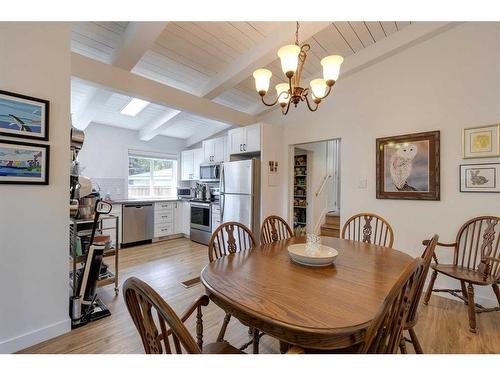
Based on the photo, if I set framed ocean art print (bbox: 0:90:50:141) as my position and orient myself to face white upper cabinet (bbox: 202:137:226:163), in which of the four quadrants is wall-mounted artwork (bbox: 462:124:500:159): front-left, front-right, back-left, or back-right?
front-right

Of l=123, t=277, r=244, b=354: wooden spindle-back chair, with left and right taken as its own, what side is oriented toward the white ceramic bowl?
front

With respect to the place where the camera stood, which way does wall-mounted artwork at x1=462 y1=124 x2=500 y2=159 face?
facing the viewer and to the left of the viewer

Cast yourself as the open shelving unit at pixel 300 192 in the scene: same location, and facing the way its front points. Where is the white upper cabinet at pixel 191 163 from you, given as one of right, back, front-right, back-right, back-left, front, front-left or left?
front-right

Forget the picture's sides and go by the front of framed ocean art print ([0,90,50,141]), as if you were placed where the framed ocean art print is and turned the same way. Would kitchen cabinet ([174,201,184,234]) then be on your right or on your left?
on your left

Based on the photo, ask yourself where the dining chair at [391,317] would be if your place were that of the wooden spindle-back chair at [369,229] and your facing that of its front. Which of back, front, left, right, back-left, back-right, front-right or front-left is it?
front-left

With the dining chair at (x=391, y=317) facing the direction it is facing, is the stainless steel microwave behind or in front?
in front

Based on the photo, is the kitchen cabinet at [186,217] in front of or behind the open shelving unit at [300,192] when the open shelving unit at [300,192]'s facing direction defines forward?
in front

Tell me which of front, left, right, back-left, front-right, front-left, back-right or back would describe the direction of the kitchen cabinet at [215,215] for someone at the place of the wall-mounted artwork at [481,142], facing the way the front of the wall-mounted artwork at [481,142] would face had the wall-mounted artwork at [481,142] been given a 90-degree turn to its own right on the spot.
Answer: front-left

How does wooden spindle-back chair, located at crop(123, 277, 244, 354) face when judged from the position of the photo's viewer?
facing away from the viewer and to the right of the viewer

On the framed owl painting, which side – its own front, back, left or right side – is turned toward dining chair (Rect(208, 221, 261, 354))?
front

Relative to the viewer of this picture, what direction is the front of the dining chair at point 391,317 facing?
facing away from the viewer and to the left of the viewer

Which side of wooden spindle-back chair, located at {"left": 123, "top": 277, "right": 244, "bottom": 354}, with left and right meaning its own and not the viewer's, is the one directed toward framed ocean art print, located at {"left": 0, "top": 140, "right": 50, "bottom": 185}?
left

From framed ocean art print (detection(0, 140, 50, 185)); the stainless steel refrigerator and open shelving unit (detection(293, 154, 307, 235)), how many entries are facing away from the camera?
0

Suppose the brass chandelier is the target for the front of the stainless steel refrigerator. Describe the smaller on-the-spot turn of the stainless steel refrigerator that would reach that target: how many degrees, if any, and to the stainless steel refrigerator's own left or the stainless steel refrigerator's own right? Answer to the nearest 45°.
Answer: approximately 45° to the stainless steel refrigerator's own left

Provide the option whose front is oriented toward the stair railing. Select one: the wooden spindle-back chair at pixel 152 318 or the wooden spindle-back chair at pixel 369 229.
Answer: the wooden spindle-back chair at pixel 152 318

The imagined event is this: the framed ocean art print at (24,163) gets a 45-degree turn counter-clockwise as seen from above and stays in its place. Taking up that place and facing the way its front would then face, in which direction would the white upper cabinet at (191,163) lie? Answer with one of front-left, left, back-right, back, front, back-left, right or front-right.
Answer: front-left

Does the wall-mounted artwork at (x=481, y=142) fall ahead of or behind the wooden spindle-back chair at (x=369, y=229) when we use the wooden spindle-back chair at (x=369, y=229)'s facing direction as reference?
behind
